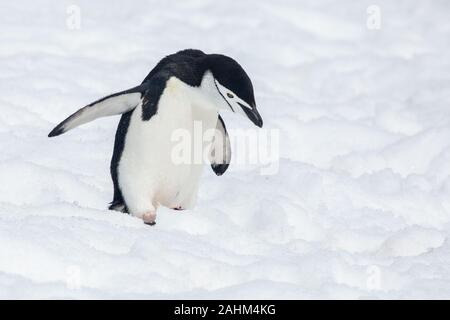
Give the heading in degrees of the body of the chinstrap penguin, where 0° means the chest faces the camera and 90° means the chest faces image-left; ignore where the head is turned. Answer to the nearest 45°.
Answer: approximately 315°
